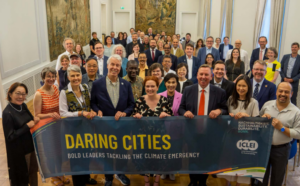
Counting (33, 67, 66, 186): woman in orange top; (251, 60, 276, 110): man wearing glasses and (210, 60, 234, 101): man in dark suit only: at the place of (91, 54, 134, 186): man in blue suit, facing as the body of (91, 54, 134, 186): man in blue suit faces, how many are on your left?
2

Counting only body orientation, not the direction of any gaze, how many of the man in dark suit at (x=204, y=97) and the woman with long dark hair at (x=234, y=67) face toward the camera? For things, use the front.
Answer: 2

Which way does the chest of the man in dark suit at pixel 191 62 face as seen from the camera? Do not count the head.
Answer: toward the camera

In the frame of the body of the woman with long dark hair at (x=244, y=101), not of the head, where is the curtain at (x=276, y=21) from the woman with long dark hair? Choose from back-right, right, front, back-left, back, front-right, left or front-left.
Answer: back

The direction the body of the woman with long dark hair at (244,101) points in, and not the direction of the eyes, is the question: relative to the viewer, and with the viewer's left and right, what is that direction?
facing the viewer

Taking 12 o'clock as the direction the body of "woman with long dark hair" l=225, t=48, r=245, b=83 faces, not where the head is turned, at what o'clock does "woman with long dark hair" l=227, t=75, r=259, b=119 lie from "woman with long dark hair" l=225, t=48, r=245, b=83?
"woman with long dark hair" l=227, t=75, r=259, b=119 is roughly at 12 o'clock from "woman with long dark hair" l=225, t=48, r=245, b=83.

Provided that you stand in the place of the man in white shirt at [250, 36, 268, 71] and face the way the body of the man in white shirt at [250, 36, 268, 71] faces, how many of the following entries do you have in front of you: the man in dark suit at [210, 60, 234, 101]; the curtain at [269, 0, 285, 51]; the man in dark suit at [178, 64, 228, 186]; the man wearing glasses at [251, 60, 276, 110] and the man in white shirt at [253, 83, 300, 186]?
4

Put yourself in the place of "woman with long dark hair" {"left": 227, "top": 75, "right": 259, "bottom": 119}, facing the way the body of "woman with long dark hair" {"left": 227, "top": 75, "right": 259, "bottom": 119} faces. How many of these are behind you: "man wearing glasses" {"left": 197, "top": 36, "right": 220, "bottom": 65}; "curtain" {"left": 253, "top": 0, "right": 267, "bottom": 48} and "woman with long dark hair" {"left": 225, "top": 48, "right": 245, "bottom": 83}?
3

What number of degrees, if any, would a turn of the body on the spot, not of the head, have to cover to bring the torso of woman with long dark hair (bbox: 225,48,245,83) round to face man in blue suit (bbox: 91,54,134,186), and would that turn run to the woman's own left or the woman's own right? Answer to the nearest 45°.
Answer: approximately 45° to the woman's own right

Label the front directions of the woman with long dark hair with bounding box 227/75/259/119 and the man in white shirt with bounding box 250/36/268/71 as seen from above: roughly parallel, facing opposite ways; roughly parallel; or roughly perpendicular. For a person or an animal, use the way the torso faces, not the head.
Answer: roughly parallel

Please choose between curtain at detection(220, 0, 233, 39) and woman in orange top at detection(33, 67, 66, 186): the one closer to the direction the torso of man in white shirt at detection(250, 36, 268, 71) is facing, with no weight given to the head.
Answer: the woman in orange top

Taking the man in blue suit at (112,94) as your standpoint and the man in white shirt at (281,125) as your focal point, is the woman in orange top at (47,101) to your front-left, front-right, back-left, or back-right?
back-right

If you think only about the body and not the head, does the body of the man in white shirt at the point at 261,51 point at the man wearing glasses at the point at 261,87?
yes

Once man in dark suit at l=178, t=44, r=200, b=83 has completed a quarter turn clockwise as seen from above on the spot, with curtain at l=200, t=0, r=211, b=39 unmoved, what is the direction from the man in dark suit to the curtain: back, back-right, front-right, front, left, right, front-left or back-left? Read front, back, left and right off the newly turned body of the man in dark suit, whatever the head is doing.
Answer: right

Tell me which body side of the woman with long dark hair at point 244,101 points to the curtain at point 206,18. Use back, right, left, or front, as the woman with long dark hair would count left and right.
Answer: back

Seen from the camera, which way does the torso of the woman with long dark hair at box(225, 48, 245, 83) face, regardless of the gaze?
toward the camera

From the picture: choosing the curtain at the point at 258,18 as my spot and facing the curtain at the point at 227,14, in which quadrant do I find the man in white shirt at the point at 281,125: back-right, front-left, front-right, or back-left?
back-left

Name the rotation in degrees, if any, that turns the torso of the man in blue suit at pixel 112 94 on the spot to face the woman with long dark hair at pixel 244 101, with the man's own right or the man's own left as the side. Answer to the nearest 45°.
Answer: approximately 90° to the man's own left
